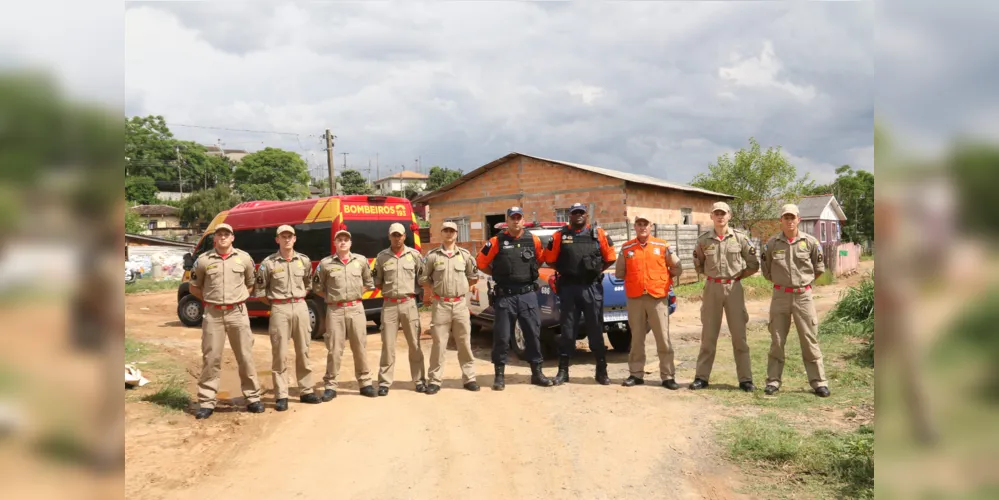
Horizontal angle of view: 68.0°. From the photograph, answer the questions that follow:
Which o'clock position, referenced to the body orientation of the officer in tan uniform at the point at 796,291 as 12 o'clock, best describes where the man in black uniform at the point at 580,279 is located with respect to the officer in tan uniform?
The man in black uniform is roughly at 3 o'clock from the officer in tan uniform.

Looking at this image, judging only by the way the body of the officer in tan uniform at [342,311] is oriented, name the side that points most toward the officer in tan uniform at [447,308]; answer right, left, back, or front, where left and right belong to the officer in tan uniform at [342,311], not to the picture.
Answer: left

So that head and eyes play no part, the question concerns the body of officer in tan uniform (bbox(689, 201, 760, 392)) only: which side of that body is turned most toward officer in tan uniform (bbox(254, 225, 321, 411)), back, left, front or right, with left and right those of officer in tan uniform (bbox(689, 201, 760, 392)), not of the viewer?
right

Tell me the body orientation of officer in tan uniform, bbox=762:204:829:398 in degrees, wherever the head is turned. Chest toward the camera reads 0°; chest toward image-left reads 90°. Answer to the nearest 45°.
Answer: approximately 0°

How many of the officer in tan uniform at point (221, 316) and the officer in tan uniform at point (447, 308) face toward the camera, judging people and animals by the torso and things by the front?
2
